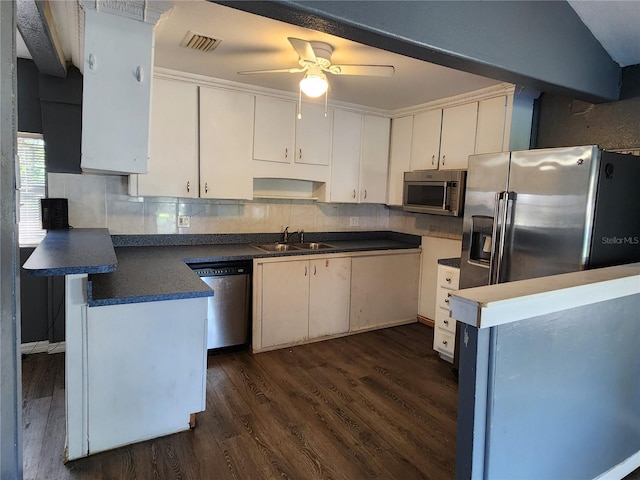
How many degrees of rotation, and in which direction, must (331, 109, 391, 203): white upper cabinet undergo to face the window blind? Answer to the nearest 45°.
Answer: approximately 90° to its right

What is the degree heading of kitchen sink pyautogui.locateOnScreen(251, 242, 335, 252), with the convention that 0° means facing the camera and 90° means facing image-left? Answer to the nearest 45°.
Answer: approximately 315°

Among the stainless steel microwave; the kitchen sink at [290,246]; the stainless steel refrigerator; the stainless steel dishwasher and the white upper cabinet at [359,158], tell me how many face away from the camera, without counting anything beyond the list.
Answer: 0

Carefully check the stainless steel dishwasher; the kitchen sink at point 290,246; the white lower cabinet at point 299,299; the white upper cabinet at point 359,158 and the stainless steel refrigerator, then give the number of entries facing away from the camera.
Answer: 0

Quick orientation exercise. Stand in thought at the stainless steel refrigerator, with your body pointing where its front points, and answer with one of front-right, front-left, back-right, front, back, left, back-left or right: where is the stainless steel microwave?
right

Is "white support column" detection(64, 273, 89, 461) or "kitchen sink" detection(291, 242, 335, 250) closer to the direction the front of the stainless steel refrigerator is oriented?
the white support column

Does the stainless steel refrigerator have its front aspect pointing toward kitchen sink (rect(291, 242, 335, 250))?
no

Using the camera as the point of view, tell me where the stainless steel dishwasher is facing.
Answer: facing the viewer

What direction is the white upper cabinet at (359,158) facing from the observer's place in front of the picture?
facing the viewer and to the right of the viewer

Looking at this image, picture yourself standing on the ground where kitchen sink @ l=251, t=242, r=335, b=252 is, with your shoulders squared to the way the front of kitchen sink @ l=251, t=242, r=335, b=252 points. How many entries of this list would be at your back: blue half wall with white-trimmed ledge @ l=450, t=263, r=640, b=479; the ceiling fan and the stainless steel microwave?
0

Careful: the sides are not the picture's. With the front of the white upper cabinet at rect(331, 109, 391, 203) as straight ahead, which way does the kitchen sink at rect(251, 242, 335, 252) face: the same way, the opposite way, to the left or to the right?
the same way

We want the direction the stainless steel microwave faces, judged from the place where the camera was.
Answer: facing the viewer and to the left of the viewer

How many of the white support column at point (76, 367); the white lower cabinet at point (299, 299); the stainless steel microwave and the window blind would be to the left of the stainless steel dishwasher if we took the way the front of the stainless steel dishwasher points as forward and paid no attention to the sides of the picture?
2

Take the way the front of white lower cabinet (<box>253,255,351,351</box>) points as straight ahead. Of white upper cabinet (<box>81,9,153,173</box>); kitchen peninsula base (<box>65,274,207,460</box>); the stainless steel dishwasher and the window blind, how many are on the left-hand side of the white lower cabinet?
0

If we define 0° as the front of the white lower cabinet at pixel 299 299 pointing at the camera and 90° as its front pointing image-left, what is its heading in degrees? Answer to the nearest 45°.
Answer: approximately 315°

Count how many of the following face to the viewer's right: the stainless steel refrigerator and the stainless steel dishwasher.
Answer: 0

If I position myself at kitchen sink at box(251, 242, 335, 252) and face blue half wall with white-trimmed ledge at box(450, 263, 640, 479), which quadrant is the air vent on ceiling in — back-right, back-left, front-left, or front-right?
front-right

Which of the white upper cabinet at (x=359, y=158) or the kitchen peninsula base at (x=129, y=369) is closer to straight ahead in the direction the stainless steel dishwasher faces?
the kitchen peninsula base
